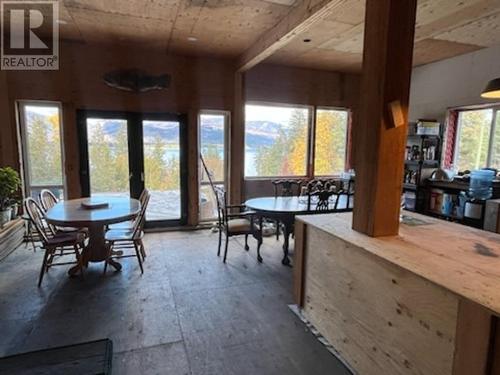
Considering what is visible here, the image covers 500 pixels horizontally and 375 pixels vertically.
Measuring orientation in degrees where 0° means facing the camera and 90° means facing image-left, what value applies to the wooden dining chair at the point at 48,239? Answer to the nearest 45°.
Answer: approximately 270°

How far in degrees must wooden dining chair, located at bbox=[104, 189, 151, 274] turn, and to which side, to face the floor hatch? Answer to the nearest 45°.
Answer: approximately 90° to its left

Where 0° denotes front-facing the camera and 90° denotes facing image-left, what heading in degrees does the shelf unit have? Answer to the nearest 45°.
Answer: approximately 45°

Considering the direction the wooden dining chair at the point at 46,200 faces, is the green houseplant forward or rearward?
rearward

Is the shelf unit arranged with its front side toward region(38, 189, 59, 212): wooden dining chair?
yes

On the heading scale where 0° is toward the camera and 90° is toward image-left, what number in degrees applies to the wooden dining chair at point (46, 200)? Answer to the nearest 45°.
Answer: approximately 315°

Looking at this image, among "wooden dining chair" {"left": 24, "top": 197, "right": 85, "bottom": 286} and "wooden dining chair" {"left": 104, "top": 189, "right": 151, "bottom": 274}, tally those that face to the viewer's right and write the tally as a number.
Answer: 1

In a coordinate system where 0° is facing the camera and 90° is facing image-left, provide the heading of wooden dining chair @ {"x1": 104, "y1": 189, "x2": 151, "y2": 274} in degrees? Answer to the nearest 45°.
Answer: approximately 90°
